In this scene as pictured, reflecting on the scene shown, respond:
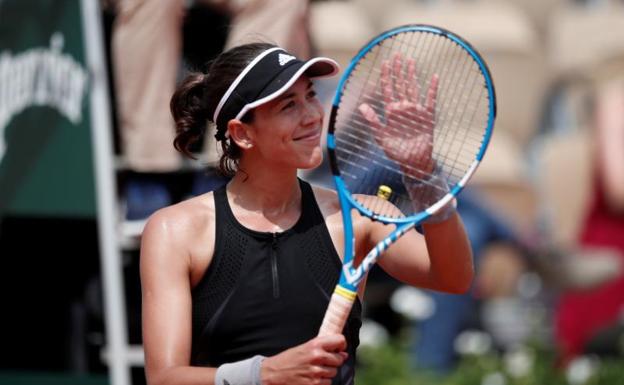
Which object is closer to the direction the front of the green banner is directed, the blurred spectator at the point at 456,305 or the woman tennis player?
the woman tennis player

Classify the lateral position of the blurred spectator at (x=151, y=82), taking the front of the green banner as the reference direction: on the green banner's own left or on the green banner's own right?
on the green banner's own left

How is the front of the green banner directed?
toward the camera

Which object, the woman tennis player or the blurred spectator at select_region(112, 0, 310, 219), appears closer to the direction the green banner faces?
the woman tennis player

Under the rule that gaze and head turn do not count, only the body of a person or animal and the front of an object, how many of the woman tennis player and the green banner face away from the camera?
0

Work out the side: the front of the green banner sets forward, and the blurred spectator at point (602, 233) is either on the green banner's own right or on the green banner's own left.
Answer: on the green banner's own left

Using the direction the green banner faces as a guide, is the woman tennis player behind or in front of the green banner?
in front

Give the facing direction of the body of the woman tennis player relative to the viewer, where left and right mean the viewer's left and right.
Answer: facing the viewer and to the right of the viewer

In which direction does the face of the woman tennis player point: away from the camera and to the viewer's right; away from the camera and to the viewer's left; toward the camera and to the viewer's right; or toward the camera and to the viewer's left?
toward the camera and to the viewer's right
